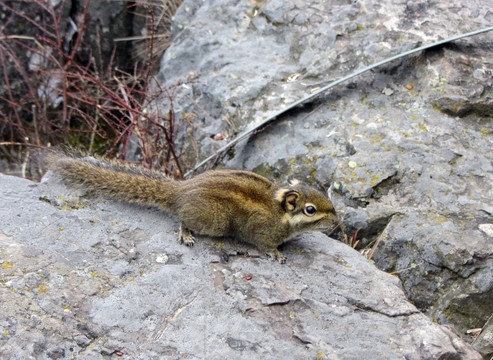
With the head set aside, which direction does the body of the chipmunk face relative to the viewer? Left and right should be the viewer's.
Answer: facing to the right of the viewer

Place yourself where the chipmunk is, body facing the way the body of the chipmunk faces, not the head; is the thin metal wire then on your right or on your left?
on your left
